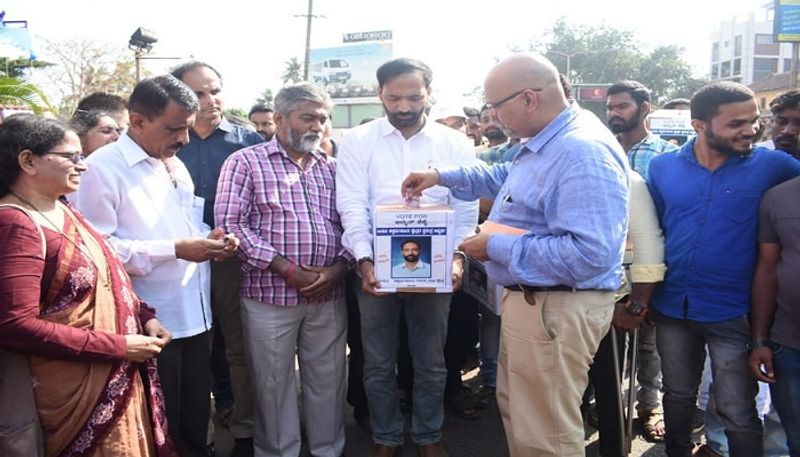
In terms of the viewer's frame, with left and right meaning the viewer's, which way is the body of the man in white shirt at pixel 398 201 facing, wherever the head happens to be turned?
facing the viewer

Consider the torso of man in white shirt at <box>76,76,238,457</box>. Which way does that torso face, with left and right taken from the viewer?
facing the viewer and to the right of the viewer

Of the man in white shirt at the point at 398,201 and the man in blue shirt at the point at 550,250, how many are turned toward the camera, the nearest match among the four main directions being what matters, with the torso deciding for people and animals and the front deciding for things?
1

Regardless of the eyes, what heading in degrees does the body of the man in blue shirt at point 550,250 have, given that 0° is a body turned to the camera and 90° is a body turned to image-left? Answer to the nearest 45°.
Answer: approximately 90°

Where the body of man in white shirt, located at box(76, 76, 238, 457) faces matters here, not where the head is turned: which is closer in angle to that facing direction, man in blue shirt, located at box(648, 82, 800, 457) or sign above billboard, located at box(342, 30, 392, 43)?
the man in blue shirt

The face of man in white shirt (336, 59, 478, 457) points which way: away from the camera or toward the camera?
toward the camera

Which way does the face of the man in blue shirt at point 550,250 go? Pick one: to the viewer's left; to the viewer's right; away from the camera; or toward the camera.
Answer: to the viewer's left

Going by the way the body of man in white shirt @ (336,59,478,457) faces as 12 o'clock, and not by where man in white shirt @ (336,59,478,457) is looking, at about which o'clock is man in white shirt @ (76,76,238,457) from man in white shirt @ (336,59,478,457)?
man in white shirt @ (76,76,238,457) is roughly at 2 o'clock from man in white shirt @ (336,59,478,457).

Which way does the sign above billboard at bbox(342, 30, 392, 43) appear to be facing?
toward the camera

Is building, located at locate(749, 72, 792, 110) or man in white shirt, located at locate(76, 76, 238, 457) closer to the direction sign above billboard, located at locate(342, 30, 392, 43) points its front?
the man in white shirt

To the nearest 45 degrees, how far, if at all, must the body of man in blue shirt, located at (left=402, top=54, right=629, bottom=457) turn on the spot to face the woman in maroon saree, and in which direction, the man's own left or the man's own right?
0° — they already face them

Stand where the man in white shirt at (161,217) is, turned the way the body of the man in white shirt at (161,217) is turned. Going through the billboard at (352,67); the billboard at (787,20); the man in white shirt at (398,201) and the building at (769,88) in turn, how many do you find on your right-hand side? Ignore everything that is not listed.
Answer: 0

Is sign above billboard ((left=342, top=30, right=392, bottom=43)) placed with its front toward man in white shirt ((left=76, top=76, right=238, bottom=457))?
yes

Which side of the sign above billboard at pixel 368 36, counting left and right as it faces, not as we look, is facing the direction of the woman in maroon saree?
front

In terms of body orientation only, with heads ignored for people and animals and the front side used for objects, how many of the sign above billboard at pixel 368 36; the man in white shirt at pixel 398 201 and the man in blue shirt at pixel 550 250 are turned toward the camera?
2

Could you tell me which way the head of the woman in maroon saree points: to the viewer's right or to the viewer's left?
to the viewer's right

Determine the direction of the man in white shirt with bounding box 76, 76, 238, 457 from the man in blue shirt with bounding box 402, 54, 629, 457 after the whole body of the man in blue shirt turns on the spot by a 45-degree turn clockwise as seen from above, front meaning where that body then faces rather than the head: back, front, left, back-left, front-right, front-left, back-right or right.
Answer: front-left

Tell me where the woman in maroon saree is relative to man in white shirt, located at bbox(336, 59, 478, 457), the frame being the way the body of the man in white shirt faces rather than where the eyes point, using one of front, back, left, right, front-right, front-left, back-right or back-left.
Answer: front-right
